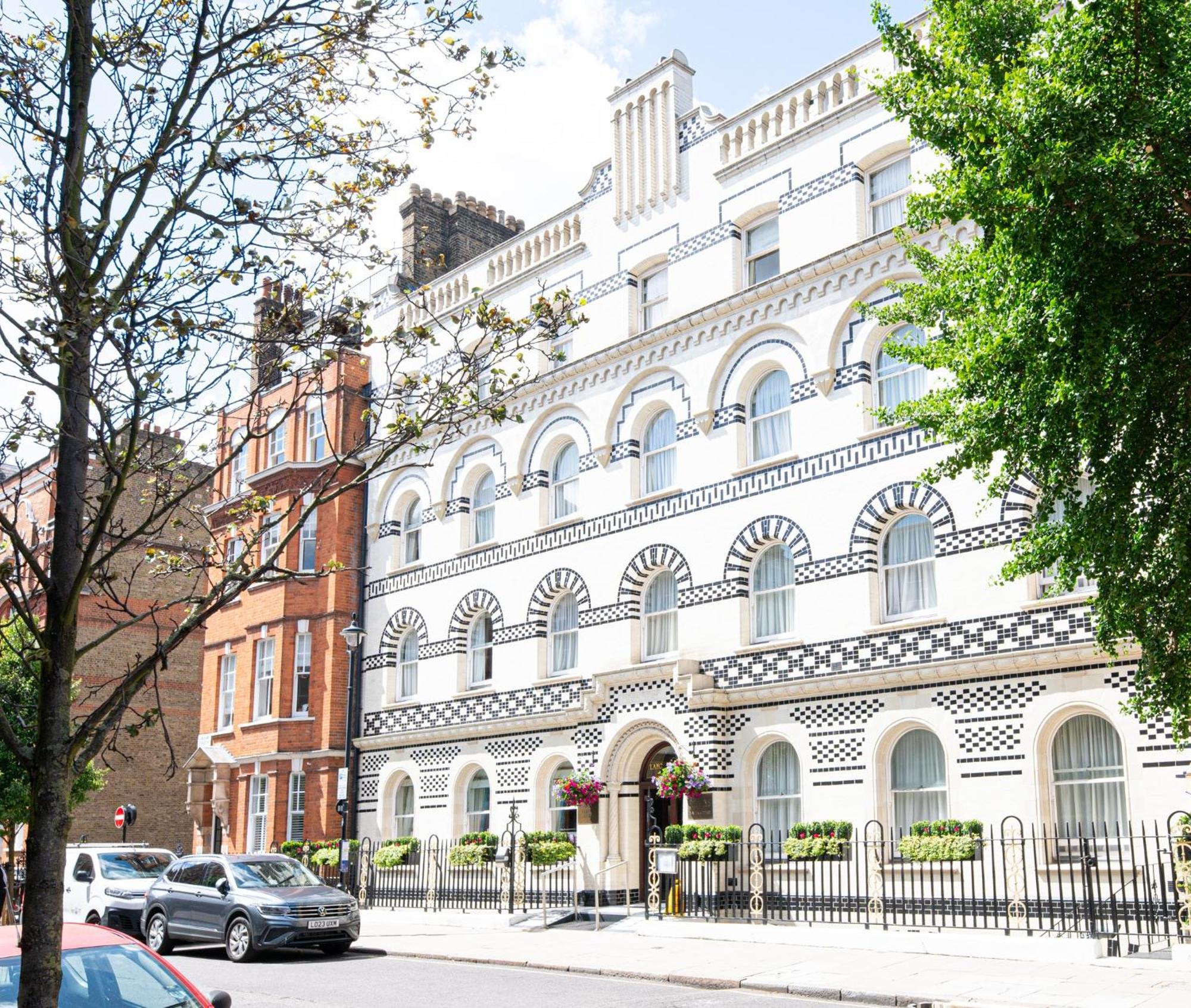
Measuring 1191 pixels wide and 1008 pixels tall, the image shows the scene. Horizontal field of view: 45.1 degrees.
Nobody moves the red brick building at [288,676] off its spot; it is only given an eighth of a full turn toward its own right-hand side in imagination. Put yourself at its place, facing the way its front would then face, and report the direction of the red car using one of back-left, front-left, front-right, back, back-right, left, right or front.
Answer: left

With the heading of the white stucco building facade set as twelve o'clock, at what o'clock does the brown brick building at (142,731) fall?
The brown brick building is roughly at 3 o'clock from the white stucco building facade.

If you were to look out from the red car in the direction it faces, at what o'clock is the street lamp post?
The street lamp post is roughly at 8 o'clock from the red car.

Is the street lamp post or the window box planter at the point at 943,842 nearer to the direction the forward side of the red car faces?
the window box planter

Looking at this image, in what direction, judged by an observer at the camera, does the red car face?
facing the viewer and to the right of the viewer

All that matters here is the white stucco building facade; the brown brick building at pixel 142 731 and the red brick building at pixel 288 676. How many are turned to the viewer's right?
0

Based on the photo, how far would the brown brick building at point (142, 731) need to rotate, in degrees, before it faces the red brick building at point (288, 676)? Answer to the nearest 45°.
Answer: approximately 45° to its left

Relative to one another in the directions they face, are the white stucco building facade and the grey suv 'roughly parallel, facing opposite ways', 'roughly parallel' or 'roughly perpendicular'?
roughly perpendicular

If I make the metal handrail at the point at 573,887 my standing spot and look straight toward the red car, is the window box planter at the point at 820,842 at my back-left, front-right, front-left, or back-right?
front-left

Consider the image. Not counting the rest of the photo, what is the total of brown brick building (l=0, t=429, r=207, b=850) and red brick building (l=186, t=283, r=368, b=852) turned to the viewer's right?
0

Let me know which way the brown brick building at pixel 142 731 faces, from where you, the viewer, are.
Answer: facing the viewer and to the left of the viewer

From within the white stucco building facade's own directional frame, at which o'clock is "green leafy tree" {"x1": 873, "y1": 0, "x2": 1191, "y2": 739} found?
The green leafy tree is roughly at 10 o'clock from the white stucco building facade.

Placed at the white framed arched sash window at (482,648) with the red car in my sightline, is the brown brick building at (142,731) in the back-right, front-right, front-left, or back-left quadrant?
back-right

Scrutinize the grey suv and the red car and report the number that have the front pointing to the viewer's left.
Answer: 0

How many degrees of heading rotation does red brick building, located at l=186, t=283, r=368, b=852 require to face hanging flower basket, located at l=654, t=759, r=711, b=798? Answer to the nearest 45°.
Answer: approximately 90° to its left

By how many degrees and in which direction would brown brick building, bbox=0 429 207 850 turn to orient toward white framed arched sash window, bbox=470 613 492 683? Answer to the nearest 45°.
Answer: approximately 45° to its left

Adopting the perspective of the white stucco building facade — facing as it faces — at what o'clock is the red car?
The red car is roughly at 11 o'clock from the white stucco building facade.
